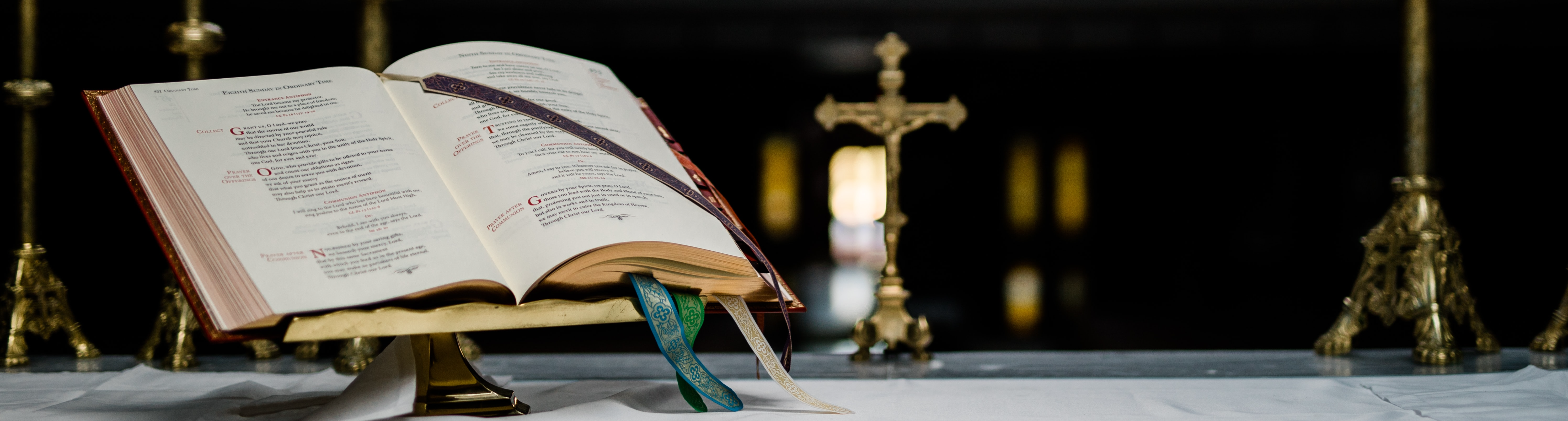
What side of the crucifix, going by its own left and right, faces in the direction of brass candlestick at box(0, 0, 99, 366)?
right

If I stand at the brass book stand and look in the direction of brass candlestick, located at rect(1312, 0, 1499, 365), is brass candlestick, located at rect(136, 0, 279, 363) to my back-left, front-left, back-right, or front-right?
back-left

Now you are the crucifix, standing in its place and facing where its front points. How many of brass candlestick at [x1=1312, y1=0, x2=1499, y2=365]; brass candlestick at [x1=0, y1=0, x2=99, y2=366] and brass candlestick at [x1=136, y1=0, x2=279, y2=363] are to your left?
1

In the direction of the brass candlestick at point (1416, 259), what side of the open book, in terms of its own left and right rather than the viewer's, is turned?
left

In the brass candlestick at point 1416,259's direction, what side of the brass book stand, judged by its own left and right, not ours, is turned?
left

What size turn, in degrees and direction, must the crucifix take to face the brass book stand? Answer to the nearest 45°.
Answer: approximately 45° to its right

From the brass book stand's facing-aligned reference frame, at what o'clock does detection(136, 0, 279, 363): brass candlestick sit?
The brass candlestick is roughly at 5 o'clock from the brass book stand.

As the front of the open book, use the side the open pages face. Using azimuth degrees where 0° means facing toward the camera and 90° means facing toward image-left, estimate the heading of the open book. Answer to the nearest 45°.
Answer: approximately 0°

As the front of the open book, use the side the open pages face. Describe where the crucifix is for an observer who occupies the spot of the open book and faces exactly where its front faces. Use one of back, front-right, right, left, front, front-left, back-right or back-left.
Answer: back-left

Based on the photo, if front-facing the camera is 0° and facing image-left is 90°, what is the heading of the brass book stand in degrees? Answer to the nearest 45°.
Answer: approximately 0°

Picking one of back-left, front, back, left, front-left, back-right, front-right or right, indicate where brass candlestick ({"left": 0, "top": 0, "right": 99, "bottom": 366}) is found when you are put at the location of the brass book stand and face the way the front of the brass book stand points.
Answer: back-right
